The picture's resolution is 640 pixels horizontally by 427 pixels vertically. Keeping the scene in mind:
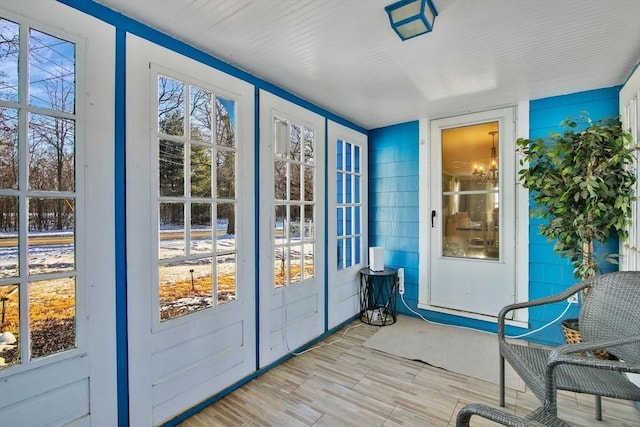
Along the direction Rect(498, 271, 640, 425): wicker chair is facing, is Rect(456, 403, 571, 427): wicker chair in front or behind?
in front

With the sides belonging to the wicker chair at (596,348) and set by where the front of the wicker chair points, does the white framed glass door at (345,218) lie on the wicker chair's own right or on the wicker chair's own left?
on the wicker chair's own right

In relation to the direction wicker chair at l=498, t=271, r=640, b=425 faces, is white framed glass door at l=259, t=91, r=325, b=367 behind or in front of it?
in front

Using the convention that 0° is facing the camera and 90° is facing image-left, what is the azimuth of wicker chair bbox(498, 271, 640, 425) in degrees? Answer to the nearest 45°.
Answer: approximately 45°

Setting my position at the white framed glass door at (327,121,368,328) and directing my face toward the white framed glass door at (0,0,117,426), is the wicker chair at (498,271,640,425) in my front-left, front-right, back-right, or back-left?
front-left

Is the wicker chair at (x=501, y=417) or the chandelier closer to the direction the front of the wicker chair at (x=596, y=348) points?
the wicker chair

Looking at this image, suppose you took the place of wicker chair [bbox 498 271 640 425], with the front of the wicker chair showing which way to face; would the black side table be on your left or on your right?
on your right

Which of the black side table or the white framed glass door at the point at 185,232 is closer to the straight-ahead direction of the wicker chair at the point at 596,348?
the white framed glass door

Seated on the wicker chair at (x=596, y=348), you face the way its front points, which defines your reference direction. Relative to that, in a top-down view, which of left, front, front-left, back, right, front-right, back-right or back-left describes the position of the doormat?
right

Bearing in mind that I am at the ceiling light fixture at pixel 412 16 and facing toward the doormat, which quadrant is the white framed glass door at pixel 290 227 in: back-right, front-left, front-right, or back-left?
front-left

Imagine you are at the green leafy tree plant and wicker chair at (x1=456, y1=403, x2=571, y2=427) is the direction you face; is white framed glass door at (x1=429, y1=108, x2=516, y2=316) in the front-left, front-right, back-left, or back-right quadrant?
back-right

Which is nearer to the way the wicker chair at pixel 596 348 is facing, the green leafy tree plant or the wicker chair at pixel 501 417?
the wicker chair

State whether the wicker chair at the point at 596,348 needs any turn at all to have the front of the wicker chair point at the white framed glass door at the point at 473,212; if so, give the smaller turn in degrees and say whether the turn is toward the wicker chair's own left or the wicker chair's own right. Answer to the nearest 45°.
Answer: approximately 90° to the wicker chair's own right
